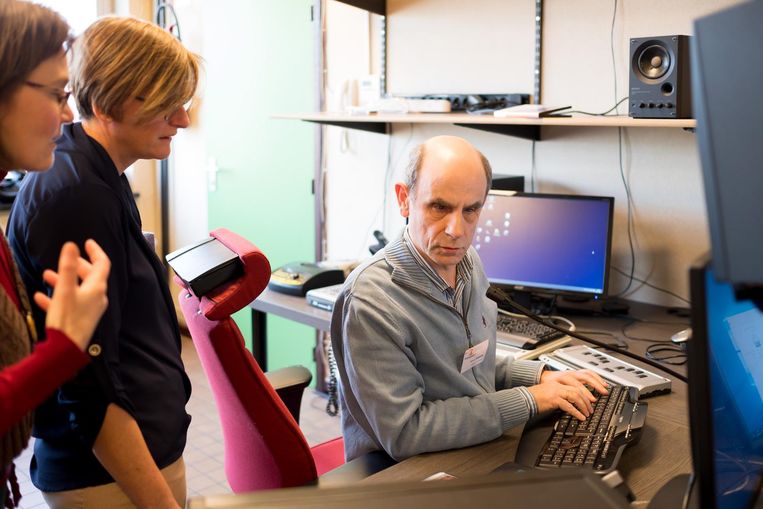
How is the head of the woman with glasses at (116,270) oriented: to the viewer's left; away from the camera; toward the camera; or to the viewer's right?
to the viewer's right

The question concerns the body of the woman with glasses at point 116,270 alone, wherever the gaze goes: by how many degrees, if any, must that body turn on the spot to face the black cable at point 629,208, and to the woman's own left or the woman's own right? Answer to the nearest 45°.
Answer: approximately 45° to the woman's own left

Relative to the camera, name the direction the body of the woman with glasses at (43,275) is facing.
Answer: to the viewer's right

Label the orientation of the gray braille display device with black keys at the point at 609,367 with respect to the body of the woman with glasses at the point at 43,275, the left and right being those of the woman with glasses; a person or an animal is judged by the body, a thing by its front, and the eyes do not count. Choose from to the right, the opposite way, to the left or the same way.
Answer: the opposite way

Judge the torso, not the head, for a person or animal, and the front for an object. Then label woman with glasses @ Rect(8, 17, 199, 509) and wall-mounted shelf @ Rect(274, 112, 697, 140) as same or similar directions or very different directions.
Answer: very different directions

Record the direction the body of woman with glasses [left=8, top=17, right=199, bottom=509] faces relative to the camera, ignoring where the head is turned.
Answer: to the viewer's right

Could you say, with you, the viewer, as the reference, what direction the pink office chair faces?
facing away from the viewer and to the right of the viewer

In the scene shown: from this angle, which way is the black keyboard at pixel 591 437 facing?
to the viewer's left
